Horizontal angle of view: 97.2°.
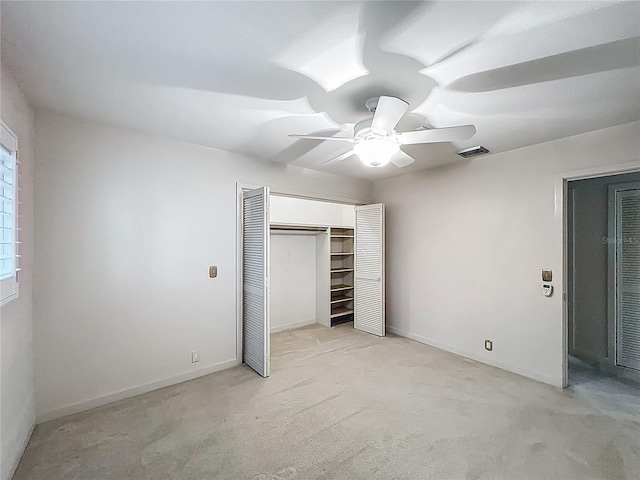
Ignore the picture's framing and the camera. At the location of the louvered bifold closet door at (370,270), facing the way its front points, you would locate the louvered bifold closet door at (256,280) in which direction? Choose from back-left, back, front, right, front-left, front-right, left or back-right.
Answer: front

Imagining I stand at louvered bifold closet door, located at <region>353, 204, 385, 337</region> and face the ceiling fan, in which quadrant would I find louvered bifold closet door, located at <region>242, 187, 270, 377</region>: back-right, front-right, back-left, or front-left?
front-right

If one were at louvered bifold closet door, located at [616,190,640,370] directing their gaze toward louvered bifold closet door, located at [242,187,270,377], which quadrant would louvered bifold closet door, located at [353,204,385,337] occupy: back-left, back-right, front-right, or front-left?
front-right

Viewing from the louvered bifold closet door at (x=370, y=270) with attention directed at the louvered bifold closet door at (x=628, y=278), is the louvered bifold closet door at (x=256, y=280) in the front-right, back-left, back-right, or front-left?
back-right

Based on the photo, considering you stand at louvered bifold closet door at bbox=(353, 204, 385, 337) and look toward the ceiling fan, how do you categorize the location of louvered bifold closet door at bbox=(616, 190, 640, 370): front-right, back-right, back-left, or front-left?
front-left

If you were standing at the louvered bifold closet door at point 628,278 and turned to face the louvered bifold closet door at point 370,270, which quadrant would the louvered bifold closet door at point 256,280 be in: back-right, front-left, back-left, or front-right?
front-left

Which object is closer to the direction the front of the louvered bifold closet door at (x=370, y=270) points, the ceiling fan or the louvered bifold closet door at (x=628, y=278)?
the ceiling fan

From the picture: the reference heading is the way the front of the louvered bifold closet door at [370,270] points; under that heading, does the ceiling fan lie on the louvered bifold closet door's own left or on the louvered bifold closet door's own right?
on the louvered bifold closet door's own left

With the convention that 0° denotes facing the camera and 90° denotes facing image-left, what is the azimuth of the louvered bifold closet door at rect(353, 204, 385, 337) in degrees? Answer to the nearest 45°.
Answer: approximately 45°

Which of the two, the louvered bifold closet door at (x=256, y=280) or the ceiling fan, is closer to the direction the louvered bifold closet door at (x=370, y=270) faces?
the louvered bifold closet door
